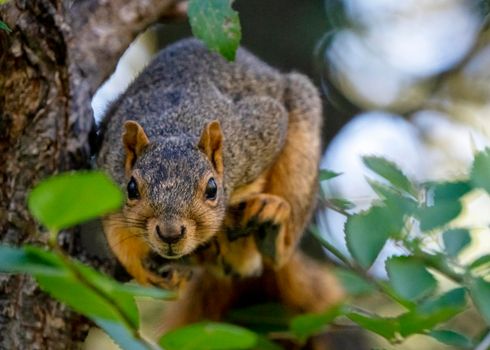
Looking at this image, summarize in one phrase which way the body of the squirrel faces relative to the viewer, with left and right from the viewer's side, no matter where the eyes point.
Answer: facing the viewer

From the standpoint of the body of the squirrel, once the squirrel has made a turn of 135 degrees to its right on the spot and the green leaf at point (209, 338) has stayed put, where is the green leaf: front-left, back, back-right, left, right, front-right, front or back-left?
back-left

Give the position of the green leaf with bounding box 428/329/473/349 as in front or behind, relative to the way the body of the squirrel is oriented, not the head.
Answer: in front

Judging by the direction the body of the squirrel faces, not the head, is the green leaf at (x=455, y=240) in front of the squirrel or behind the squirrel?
in front

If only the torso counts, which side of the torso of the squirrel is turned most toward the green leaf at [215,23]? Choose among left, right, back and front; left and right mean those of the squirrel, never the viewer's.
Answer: front

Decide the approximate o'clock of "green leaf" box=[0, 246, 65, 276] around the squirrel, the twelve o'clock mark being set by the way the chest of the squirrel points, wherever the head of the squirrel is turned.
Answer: The green leaf is roughly at 12 o'clock from the squirrel.
